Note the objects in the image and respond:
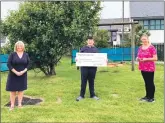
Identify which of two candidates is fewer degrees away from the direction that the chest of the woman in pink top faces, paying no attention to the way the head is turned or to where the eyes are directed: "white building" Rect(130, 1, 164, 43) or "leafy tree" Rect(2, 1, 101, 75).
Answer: the leafy tree

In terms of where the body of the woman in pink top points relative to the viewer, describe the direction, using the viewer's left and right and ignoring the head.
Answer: facing the viewer and to the left of the viewer

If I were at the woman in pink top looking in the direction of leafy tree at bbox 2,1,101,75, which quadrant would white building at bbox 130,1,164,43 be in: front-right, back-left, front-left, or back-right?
front-right

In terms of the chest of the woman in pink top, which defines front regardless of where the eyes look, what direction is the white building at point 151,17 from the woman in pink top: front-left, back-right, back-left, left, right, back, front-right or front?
back-right

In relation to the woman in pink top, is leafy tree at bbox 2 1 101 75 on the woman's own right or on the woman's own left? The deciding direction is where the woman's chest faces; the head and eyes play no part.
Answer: on the woman's own right
